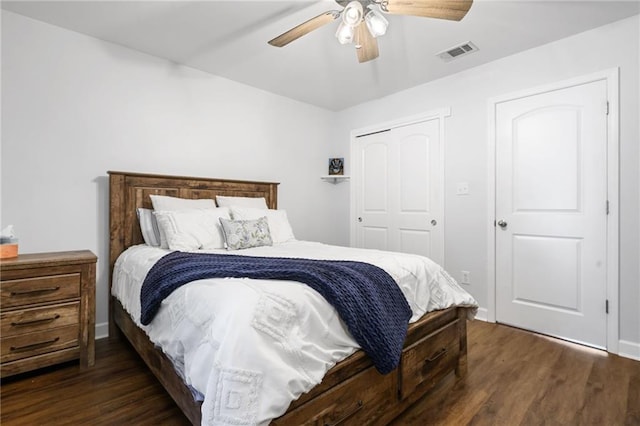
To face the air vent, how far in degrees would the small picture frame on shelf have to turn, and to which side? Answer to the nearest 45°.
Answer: approximately 45° to its left

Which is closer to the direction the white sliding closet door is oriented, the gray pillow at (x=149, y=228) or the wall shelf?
the gray pillow

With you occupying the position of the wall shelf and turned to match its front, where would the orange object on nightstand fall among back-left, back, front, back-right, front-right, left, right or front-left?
front-right

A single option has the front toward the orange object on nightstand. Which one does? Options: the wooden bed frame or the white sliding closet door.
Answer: the white sliding closet door

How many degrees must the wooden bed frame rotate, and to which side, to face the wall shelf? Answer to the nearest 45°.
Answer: approximately 135° to its left

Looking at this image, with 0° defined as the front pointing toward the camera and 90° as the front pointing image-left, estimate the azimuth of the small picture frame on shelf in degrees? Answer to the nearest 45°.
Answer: approximately 0°

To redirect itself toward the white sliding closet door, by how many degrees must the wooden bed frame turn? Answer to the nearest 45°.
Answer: approximately 90° to its left

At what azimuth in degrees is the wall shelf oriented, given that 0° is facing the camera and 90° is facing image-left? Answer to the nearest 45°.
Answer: approximately 0°

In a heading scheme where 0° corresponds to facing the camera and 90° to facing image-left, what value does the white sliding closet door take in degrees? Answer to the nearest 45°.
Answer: approximately 45°

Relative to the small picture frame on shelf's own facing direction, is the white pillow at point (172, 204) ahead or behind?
ahead

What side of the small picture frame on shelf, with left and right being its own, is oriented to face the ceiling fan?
front
